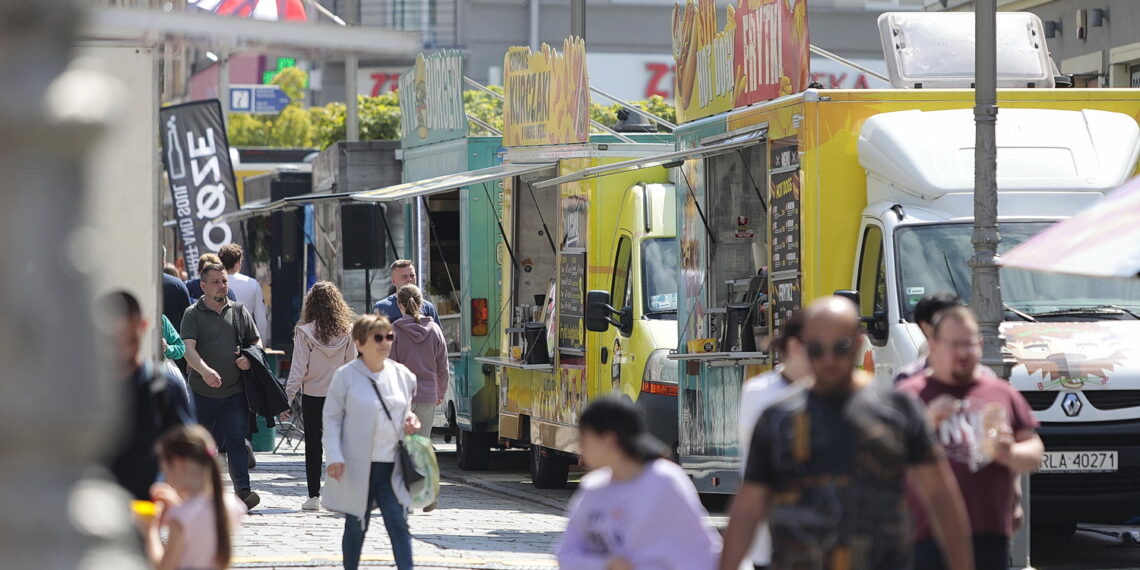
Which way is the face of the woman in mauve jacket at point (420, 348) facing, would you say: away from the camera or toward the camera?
away from the camera

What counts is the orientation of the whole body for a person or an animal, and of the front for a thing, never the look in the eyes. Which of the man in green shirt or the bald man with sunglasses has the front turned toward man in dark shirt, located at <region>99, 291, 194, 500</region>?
the man in green shirt

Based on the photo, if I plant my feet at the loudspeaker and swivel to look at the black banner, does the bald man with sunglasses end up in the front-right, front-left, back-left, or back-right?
back-left

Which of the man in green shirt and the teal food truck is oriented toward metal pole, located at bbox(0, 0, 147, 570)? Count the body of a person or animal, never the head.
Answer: the man in green shirt

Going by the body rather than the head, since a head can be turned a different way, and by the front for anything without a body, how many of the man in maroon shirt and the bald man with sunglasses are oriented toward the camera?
2

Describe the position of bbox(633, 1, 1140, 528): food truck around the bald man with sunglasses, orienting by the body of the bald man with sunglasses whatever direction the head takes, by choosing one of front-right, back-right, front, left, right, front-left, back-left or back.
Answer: back
